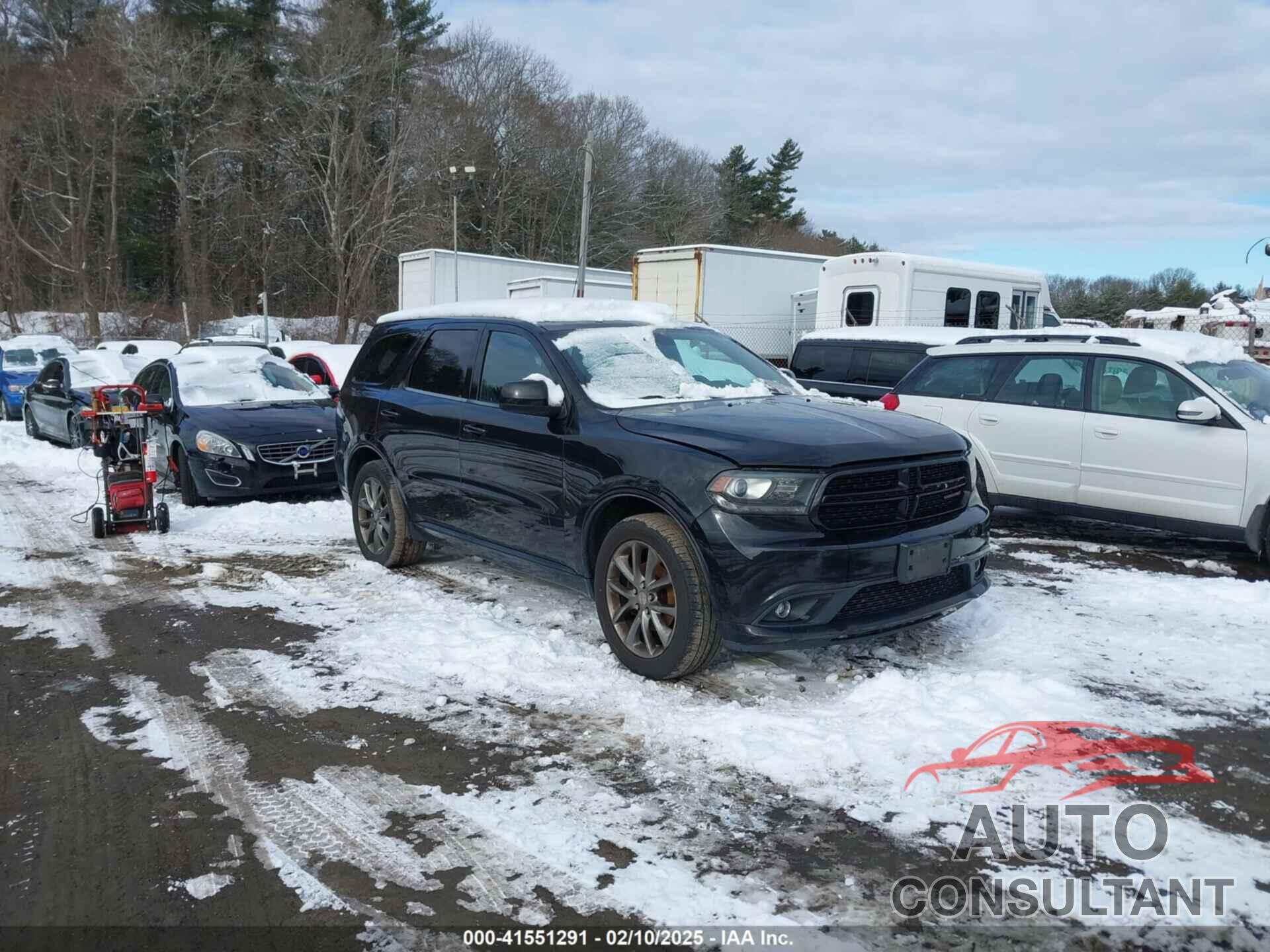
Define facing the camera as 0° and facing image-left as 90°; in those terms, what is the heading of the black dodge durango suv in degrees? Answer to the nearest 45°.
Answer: approximately 315°

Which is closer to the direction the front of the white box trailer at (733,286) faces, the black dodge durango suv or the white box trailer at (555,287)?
the white box trailer

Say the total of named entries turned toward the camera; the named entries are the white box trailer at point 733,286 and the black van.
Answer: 0

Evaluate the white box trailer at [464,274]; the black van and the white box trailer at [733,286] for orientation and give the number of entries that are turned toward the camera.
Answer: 0

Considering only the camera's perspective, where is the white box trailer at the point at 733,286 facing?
facing away from the viewer and to the right of the viewer

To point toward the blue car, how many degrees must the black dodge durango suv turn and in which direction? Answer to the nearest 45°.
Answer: approximately 180°

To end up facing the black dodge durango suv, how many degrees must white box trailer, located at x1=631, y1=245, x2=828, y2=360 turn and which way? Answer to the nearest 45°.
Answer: approximately 135° to its right

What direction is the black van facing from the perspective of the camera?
to the viewer's right

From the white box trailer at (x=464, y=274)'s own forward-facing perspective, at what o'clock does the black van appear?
The black van is roughly at 4 o'clock from the white box trailer.

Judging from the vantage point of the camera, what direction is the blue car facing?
facing the viewer and to the right of the viewer

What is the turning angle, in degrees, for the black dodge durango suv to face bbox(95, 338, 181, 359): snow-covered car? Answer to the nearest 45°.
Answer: approximately 180°

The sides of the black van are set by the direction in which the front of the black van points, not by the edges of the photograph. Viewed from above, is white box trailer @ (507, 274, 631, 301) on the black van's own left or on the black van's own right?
on the black van's own left
